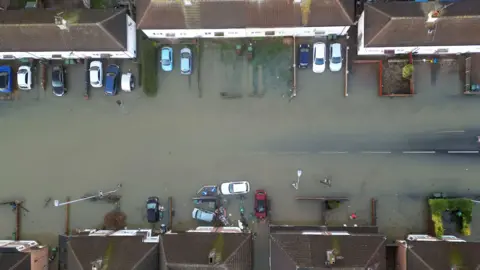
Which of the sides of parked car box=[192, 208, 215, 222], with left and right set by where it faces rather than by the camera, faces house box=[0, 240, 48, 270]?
front

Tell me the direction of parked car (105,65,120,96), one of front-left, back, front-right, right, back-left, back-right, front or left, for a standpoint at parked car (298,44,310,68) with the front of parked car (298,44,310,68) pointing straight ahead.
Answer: left

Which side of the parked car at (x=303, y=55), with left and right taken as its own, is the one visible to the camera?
back

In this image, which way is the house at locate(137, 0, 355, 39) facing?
toward the camera

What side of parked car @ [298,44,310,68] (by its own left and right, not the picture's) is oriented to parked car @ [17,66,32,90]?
left

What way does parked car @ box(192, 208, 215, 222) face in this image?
to the viewer's left

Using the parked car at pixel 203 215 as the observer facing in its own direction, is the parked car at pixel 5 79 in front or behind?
in front

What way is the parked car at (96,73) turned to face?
away from the camera

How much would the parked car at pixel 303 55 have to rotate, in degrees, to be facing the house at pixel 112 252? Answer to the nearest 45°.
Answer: approximately 135° to its left
